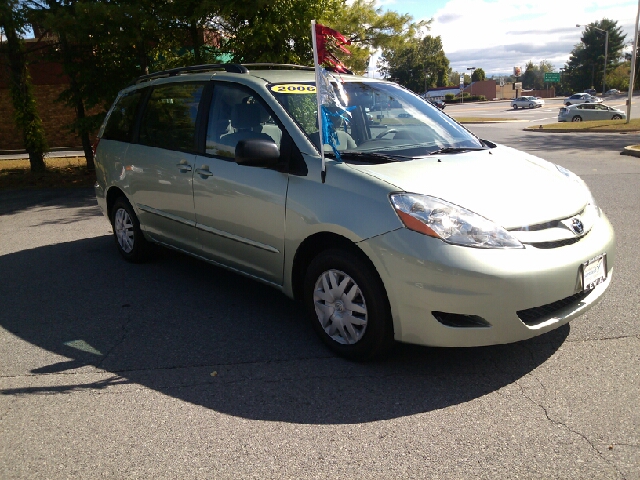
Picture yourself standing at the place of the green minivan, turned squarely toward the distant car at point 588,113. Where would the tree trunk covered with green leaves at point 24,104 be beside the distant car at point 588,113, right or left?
left

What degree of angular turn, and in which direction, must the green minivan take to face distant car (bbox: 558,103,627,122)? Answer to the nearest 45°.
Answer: approximately 135° to its left

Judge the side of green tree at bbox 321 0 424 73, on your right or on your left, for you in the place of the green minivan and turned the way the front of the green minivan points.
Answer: on your left

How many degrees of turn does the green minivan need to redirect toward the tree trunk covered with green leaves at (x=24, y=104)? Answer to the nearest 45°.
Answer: approximately 180°

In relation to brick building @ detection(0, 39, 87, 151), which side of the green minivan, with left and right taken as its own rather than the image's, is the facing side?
back
